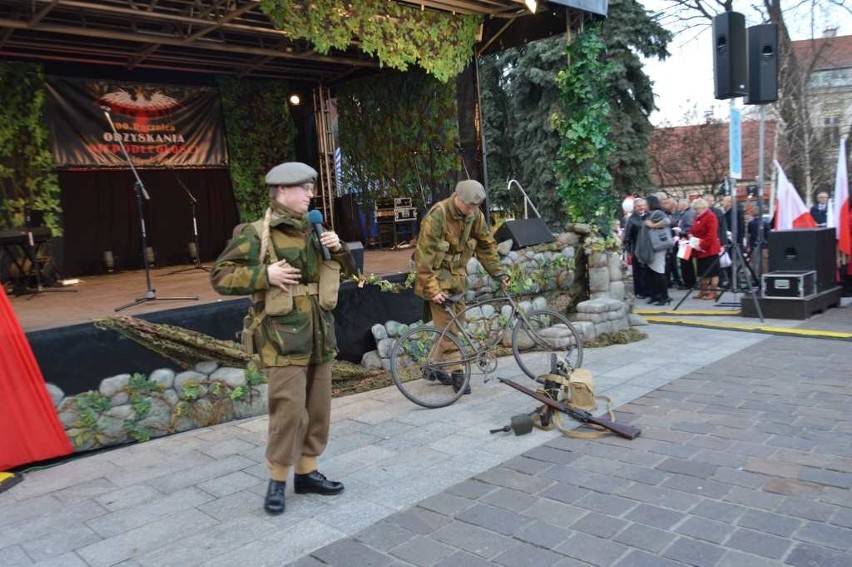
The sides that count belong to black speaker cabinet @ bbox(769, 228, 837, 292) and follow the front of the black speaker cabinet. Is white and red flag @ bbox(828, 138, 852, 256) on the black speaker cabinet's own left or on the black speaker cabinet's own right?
on the black speaker cabinet's own left

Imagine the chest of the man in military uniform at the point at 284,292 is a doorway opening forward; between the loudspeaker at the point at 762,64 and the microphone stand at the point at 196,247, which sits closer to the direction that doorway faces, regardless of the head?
the loudspeaker

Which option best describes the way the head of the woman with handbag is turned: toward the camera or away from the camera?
away from the camera

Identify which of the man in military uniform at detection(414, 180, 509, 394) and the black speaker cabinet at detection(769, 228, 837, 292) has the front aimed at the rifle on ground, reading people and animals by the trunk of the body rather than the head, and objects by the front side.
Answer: the man in military uniform

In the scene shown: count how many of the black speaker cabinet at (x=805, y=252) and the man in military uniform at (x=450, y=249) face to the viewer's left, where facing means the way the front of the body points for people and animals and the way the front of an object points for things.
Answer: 0

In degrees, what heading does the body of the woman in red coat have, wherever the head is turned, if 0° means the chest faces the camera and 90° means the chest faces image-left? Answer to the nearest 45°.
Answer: approximately 90°

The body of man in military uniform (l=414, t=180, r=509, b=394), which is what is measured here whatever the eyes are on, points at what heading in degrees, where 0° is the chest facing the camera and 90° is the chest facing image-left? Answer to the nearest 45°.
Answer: approximately 315°

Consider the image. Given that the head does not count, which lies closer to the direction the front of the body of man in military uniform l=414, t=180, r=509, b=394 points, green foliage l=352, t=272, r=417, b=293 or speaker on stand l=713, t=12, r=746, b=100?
the speaker on stand
